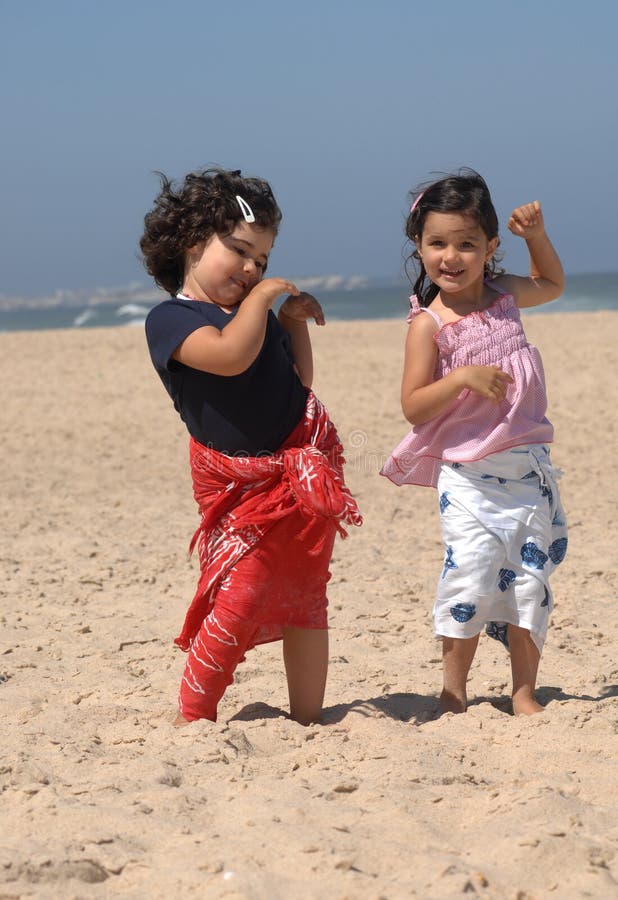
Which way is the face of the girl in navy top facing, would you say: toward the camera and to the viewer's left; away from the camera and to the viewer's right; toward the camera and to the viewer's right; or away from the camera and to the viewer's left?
toward the camera and to the viewer's right

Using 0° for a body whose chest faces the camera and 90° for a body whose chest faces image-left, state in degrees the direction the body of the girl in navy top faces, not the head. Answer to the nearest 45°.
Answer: approximately 315°
